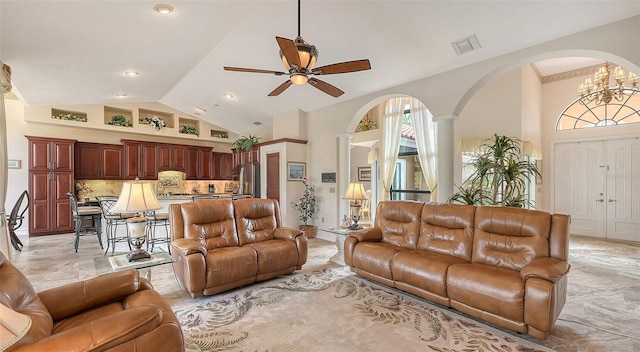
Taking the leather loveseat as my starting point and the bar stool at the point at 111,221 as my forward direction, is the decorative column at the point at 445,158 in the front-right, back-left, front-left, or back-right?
back-right

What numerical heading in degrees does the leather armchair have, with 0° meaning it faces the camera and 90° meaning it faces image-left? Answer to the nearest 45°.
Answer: approximately 270°

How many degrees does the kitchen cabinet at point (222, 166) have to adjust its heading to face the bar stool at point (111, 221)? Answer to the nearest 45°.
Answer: approximately 45° to its right

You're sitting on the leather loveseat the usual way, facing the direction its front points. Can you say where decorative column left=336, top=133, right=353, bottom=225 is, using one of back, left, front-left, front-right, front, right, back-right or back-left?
left

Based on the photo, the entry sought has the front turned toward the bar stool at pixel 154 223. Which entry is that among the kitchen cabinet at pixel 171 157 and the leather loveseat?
the kitchen cabinet

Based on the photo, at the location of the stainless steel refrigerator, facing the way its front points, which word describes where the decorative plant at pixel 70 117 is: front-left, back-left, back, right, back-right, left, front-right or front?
front-right

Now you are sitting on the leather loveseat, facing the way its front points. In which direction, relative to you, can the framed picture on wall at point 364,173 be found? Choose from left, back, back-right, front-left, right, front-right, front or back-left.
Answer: left

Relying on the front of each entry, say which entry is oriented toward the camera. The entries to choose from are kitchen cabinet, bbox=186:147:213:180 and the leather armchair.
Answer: the kitchen cabinet

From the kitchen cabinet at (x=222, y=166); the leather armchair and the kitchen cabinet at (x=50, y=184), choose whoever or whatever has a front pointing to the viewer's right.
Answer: the leather armchair

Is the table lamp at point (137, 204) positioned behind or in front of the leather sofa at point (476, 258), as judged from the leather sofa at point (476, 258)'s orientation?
in front

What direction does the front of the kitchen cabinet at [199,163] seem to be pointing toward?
toward the camera

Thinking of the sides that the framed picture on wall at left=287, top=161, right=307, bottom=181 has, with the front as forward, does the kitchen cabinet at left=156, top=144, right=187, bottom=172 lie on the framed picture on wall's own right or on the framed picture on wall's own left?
on the framed picture on wall's own right

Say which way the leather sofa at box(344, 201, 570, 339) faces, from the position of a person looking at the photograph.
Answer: facing the viewer and to the left of the viewer

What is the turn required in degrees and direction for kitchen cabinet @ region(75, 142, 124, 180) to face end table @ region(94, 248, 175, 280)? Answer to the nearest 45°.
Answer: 0° — it already faces it

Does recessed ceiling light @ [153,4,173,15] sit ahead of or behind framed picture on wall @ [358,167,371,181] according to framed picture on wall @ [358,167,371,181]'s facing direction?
ahead

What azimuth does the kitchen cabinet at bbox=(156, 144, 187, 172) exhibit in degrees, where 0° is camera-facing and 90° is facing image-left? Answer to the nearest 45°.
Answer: approximately 0°

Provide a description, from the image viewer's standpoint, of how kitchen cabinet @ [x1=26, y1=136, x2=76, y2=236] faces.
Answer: facing the viewer

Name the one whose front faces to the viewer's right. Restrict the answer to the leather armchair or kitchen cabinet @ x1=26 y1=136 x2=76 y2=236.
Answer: the leather armchair

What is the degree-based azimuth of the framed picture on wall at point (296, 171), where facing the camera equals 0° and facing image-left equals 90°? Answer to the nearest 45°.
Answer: approximately 0°

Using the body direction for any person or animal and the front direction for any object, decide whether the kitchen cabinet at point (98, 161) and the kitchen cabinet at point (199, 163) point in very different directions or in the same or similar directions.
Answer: same or similar directions
